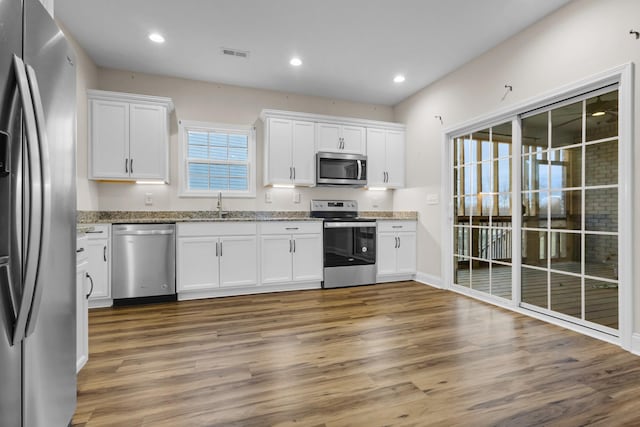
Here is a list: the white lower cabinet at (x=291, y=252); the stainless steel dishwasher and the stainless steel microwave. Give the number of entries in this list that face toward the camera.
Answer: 3

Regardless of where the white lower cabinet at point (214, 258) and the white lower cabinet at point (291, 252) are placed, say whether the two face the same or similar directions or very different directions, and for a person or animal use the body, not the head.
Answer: same or similar directions

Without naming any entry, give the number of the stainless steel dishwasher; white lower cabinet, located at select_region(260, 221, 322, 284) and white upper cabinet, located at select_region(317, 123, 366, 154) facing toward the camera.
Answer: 3

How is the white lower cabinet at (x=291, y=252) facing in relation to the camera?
toward the camera

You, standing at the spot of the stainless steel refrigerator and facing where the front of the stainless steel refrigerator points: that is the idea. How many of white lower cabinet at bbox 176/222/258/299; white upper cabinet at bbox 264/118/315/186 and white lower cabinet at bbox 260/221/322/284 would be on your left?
3

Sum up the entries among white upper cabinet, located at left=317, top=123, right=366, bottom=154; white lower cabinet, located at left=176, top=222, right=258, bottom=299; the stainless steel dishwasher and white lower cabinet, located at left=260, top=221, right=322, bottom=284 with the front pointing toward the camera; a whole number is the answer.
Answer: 4

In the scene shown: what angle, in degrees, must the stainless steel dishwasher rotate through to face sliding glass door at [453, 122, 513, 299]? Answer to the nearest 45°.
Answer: approximately 45° to its left

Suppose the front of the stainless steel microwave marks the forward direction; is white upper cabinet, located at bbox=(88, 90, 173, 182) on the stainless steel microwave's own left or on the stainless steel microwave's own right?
on the stainless steel microwave's own right

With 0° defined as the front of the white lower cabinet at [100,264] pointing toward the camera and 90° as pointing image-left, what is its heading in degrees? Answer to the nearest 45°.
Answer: approximately 0°

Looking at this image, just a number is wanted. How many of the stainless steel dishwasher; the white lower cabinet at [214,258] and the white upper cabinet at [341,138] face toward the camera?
3

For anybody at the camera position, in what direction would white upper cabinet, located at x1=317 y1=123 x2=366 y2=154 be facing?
facing the viewer

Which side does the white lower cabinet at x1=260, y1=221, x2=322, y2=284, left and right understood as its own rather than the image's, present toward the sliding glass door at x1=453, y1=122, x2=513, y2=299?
left

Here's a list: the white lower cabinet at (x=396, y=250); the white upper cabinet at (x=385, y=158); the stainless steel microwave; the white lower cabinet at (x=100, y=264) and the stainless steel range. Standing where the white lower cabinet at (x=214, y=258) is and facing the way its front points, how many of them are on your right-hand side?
1

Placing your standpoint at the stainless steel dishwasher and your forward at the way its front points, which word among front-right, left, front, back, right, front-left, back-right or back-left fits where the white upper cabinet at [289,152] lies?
left

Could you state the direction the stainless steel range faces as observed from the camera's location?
facing the viewer and to the right of the viewer

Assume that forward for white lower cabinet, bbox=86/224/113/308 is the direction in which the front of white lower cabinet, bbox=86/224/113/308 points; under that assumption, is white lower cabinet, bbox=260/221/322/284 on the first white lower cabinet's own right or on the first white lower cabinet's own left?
on the first white lower cabinet's own left

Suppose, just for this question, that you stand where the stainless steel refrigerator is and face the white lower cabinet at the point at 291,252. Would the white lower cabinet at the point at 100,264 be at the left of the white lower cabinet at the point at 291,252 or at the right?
left
